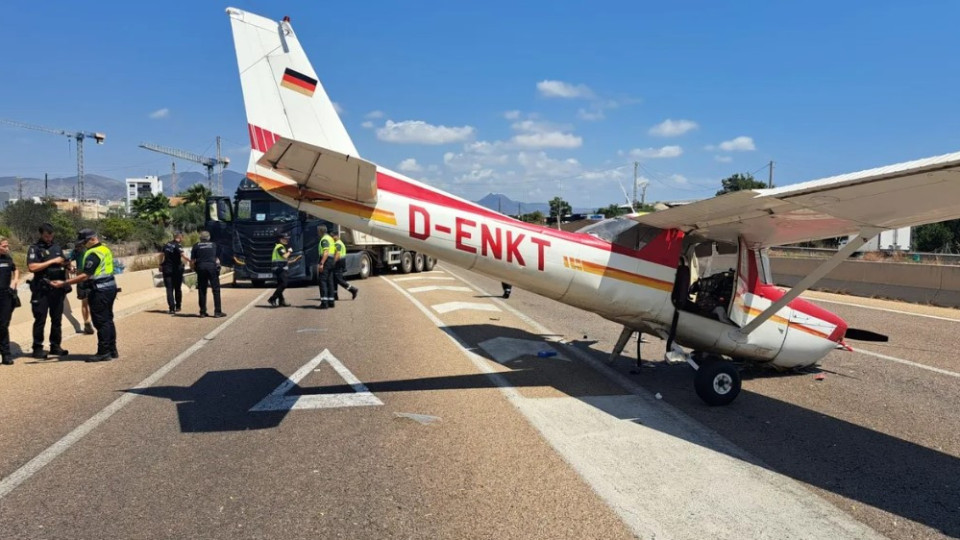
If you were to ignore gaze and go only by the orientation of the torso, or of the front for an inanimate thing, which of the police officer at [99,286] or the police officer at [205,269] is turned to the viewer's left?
the police officer at [99,286]

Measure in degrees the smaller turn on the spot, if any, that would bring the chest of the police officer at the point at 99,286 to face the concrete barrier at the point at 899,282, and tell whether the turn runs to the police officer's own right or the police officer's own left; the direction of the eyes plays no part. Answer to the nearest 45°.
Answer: approximately 180°

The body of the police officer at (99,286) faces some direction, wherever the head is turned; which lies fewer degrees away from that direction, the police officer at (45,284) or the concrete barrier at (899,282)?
the police officer

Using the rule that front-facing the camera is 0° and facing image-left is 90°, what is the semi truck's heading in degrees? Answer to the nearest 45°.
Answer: approximately 45°

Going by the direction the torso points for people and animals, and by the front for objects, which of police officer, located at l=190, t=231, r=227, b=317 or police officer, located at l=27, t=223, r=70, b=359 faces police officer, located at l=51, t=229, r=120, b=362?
police officer, located at l=27, t=223, r=70, b=359

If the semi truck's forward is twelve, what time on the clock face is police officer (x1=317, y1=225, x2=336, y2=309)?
The police officer is roughly at 10 o'clock from the semi truck.

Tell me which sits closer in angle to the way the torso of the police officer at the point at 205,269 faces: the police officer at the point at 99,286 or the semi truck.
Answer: the semi truck

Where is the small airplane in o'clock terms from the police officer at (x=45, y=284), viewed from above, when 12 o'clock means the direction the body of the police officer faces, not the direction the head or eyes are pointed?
The small airplane is roughly at 12 o'clock from the police officer.

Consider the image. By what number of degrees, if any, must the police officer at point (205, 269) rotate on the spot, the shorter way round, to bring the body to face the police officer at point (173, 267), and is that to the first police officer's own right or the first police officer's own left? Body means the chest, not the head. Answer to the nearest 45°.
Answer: approximately 45° to the first police officer's own left

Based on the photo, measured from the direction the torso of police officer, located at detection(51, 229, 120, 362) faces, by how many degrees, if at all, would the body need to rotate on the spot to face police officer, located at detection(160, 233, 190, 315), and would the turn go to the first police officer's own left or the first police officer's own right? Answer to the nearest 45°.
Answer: approximately 90° to the first police officer's own right

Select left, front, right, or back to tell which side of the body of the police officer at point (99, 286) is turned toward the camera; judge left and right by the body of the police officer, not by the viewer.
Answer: left

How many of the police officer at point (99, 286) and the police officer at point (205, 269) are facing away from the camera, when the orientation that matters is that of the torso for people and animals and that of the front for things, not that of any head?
1

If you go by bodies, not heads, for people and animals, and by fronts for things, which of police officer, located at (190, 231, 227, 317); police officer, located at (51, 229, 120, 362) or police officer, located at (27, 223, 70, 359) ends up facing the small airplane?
police officer, located at (27, 223, 70, 359)

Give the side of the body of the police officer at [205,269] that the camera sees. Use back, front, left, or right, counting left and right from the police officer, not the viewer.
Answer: back
